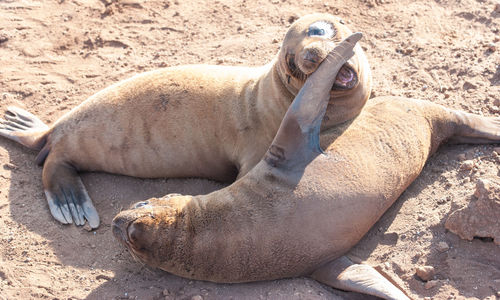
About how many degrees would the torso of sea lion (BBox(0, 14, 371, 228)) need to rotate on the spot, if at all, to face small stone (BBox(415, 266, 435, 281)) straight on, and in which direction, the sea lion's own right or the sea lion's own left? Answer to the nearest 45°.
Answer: approximately 45° to the sea lion's own right

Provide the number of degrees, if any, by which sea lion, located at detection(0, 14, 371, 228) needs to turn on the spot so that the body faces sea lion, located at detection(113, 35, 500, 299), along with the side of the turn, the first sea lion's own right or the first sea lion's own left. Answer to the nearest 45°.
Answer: approximately 45° to the first sea lion's own right

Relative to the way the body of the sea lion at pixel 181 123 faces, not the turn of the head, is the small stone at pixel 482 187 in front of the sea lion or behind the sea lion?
in front

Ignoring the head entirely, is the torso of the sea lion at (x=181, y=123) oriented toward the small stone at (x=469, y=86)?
yes

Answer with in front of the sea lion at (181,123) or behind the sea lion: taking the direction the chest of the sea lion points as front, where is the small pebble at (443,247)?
in front

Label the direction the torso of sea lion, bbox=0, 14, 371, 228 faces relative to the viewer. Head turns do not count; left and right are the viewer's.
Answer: facing to the right of the viewer

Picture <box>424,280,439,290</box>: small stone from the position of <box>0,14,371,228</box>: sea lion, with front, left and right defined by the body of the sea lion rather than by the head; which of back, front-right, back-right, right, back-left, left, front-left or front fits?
front-right

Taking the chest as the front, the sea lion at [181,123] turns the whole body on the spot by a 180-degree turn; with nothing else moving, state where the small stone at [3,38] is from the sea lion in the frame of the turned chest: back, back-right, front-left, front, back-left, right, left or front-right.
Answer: front-right

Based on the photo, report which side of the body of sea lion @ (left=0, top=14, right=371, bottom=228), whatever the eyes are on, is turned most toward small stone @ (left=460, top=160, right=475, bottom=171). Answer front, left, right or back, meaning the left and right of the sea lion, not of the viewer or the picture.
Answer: front
